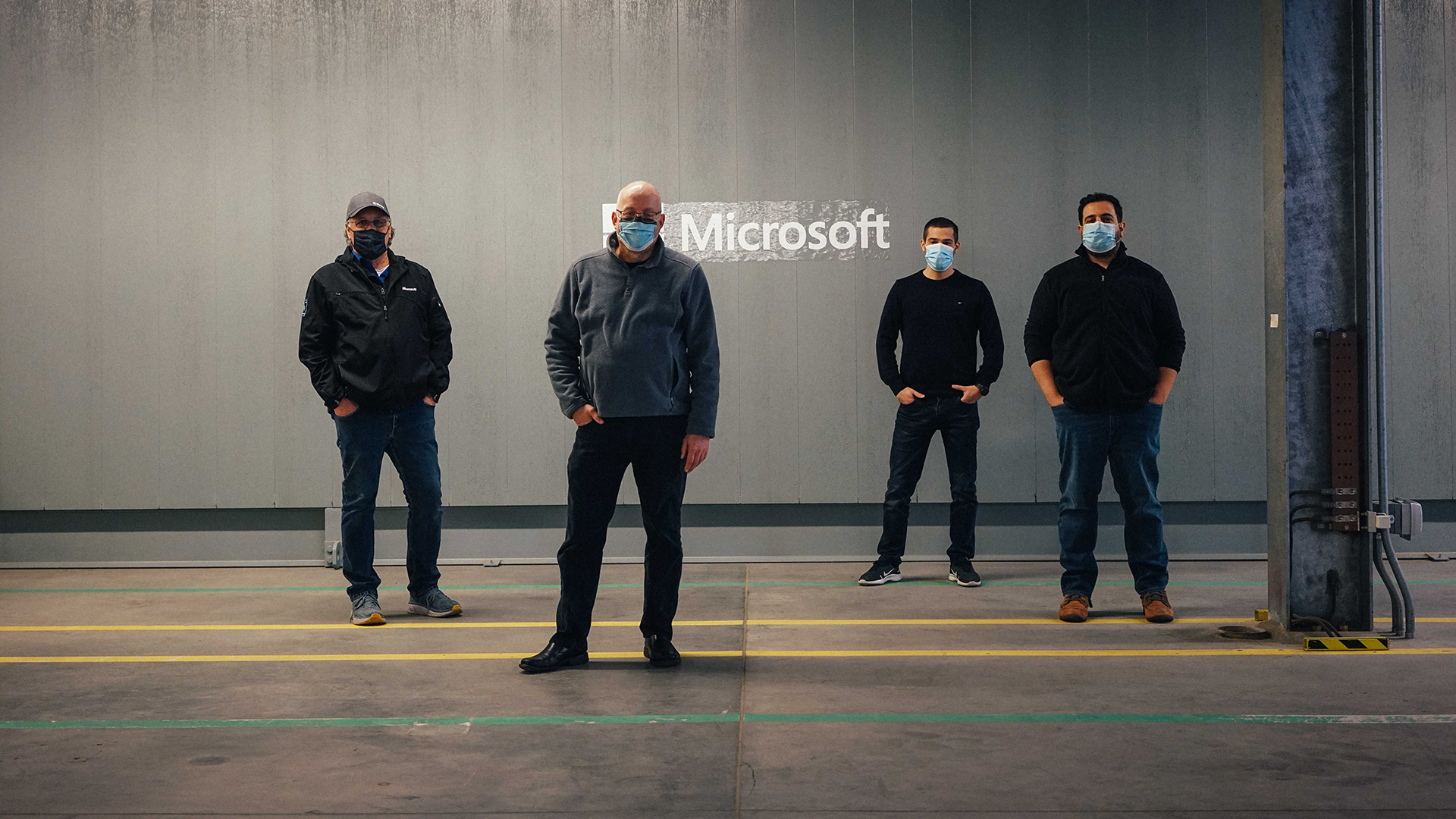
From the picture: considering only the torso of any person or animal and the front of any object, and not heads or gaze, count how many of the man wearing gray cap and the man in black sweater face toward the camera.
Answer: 2

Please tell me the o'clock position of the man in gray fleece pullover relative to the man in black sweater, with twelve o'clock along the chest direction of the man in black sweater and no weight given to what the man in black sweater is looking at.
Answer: The man in gray fleece pullover is roughly at 1 o'clock from the man in black sweater.

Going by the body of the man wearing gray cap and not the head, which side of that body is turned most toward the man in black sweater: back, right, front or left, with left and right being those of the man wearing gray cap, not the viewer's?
left

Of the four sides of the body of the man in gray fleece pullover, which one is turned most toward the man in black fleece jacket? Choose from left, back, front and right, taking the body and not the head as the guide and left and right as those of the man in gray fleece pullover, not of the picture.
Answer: left

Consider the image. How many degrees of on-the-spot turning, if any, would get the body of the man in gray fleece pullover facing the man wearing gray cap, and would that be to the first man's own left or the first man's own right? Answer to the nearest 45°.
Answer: approximately 135° to the first man's own right

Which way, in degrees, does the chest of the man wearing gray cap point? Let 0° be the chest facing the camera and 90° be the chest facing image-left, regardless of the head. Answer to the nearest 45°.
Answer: approximately 0°

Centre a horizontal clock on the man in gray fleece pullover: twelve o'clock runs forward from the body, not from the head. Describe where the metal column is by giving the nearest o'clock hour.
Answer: The metal column is roughly at 9 o'clock from the man in gray fleece pullover.
